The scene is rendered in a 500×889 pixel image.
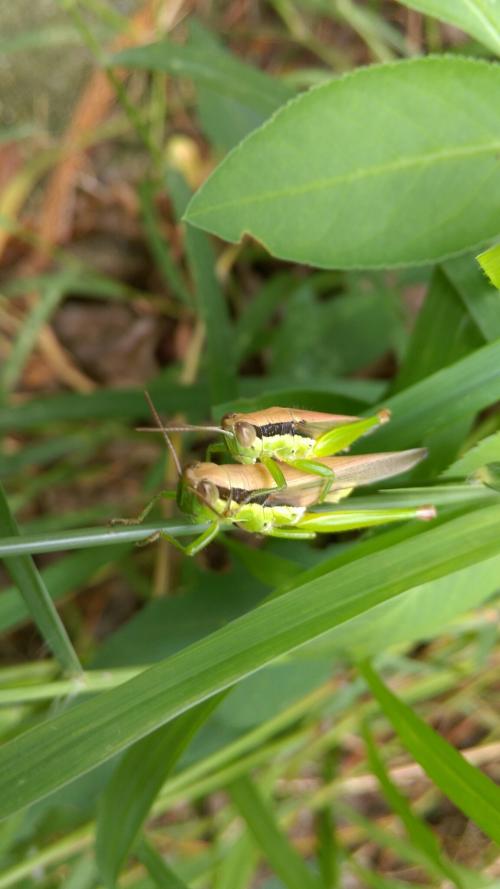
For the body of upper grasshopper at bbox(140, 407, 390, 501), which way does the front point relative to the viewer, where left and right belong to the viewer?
facing to the left of the viewer

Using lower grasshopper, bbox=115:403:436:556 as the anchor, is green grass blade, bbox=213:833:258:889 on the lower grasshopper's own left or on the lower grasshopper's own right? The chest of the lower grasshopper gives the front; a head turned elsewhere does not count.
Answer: on the lower grasshopper's own right

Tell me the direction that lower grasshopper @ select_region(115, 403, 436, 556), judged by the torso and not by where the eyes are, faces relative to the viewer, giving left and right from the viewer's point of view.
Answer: facing to the left of the viewer
